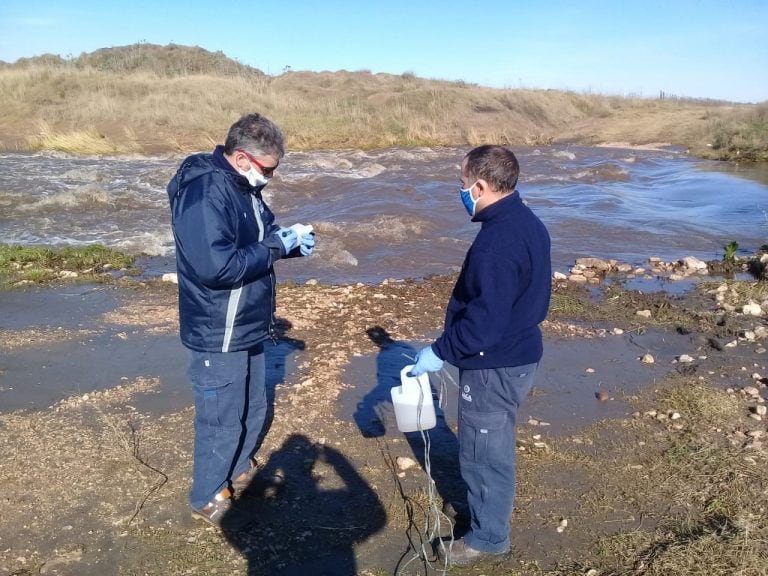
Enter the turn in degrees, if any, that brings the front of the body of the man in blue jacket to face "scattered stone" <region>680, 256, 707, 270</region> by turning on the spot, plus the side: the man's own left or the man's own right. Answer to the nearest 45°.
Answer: approximately 45° to the man's own left

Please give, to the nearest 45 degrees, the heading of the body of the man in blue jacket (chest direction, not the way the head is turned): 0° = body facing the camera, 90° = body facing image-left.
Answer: approximately 270°

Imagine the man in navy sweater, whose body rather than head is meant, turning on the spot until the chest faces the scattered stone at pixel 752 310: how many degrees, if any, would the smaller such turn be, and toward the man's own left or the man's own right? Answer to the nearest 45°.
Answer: approximately 135° to the man's own right

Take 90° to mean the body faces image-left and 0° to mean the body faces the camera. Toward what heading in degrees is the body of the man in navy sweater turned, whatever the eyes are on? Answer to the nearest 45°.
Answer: approximately 90°

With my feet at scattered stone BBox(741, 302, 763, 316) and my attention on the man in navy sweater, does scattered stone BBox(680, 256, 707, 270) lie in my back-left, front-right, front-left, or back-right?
back-right

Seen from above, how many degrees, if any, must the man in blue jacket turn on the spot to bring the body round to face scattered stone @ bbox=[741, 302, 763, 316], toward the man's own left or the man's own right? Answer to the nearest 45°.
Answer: approximately 45° to the man's own left

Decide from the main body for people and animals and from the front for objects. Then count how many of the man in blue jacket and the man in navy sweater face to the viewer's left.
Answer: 1

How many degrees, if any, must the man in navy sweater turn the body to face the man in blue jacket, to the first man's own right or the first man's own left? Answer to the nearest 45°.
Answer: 0° — they already face them
